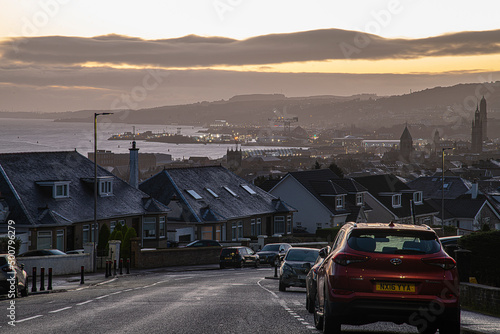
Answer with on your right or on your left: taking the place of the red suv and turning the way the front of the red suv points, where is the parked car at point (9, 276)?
on your left

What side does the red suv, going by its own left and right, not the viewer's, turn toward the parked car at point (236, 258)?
front

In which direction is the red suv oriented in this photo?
away from the camera

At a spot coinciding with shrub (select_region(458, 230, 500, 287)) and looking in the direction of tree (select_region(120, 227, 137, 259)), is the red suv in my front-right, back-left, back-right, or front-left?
back-left

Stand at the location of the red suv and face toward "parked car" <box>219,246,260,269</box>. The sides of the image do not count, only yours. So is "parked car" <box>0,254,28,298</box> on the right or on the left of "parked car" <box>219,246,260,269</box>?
left

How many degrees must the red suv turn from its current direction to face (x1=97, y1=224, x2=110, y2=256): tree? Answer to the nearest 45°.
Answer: approximately 45° to its left

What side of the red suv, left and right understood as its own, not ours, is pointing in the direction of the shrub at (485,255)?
front

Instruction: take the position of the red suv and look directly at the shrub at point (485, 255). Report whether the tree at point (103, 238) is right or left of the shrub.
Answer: left

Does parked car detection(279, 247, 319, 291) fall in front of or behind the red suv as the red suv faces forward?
in front

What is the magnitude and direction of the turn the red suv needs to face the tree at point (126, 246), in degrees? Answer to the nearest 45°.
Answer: approximately 45° to its left
